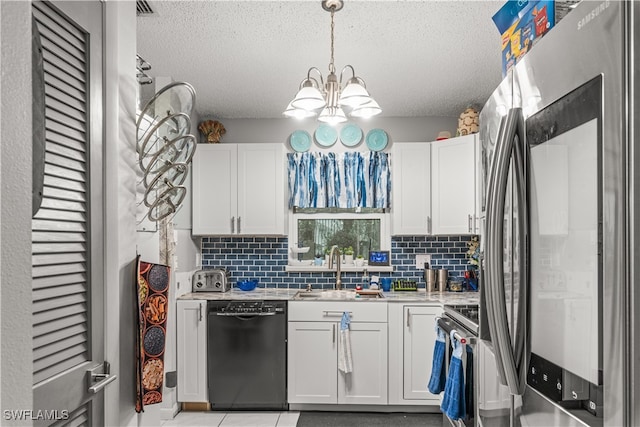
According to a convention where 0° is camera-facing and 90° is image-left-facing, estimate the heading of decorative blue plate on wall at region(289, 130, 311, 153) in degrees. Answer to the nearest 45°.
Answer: approximately 0°

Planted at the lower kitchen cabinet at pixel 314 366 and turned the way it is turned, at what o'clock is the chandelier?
The chandelier is roughly at 12 o'clock from the lower kitchen cabinet.

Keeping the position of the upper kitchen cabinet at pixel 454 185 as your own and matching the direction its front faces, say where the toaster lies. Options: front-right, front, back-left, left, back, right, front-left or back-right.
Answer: front-right

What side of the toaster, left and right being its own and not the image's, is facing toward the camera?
front

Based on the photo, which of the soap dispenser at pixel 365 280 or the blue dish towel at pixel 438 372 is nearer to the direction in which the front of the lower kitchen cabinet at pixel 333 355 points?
the blue dish towel

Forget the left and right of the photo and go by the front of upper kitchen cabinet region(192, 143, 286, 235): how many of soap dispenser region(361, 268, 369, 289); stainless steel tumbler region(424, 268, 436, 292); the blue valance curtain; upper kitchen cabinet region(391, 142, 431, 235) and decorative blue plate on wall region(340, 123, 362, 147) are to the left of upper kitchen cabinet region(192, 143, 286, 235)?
5

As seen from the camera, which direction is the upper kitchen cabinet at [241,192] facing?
toward the camera

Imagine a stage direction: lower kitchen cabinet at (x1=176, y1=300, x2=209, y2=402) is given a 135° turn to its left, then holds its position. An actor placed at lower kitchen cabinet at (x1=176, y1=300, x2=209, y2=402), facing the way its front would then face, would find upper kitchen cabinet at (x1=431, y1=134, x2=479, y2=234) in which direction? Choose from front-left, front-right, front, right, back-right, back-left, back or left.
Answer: front-right

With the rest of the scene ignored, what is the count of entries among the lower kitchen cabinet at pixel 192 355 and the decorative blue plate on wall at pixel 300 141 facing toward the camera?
2

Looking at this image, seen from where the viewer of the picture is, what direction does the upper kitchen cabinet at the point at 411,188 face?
facing the viewer

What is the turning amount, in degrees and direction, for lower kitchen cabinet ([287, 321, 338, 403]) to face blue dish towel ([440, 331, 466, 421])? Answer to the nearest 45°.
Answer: approximately 45° to its left
